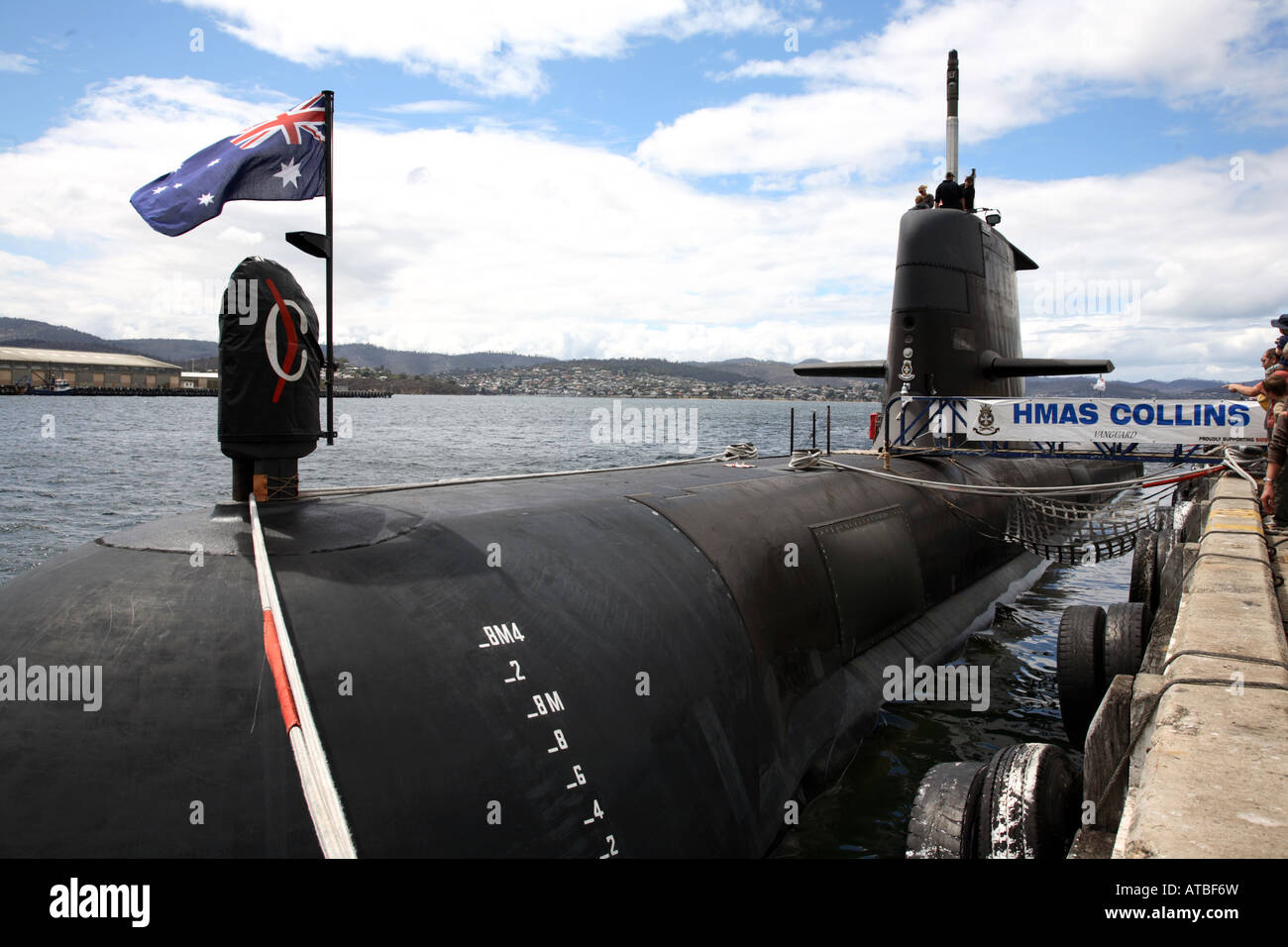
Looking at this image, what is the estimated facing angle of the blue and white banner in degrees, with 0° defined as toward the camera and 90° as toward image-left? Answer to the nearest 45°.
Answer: approximately 0°

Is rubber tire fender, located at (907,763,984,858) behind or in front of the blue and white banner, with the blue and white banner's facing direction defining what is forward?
in front

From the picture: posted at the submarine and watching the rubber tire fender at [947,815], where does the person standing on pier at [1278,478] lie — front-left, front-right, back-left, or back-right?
front-left

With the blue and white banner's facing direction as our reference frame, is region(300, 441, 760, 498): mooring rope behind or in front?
in front

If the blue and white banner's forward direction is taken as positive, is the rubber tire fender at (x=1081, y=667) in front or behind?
in front
